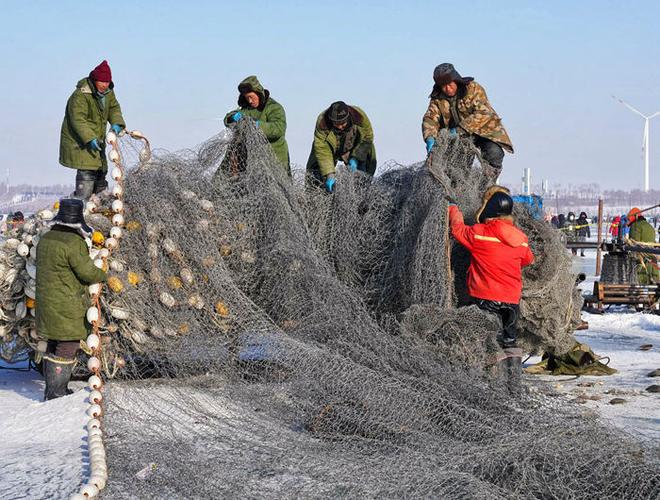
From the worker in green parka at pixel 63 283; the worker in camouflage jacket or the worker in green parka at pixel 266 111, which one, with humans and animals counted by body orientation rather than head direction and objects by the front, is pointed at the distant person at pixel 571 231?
the worker in green parka at pixel 63 283

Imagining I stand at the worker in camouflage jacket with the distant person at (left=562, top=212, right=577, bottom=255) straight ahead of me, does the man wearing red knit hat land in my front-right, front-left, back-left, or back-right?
back-left

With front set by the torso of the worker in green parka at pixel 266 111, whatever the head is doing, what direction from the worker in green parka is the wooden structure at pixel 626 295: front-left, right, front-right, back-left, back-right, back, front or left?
back

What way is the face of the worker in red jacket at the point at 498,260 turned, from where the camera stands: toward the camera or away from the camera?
away from the camera

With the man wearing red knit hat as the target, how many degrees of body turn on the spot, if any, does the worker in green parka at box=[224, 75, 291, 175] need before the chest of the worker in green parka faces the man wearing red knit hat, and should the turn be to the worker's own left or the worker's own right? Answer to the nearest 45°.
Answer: approximately 45° to the worker's own right

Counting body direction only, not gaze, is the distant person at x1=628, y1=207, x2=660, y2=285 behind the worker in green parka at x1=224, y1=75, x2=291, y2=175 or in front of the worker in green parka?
behind

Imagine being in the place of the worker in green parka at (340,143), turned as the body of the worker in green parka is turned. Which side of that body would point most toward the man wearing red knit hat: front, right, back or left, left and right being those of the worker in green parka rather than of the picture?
right

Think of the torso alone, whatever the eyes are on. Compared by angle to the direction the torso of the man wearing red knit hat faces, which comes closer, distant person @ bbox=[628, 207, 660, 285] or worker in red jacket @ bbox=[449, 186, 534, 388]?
the worker in red jacket

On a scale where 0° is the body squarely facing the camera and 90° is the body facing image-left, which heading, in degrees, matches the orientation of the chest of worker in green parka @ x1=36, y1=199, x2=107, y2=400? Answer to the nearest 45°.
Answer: approximately 225°

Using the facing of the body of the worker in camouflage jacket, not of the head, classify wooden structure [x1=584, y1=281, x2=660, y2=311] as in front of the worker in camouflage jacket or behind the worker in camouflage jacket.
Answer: behind
